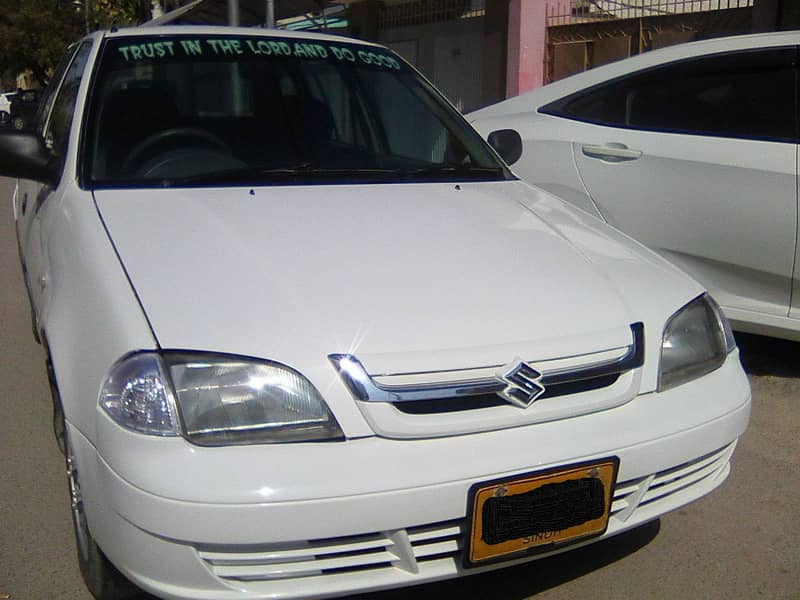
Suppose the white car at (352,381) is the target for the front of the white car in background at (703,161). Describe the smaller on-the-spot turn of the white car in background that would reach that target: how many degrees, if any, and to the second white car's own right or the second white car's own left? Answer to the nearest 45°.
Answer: approximately 90° to the second white car's own right

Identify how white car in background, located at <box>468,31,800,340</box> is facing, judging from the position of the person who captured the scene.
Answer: facing to the right of the viewer

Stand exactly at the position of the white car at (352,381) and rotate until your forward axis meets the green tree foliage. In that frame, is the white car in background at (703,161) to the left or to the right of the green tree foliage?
right

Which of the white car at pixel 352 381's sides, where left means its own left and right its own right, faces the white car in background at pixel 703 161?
left

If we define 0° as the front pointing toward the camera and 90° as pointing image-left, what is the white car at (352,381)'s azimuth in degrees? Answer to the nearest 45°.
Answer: approximately 315°

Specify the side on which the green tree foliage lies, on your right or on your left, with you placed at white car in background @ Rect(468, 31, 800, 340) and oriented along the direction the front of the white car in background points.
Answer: on your left

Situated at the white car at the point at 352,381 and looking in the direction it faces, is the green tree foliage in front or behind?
behind
